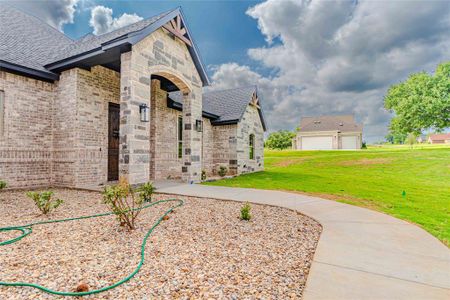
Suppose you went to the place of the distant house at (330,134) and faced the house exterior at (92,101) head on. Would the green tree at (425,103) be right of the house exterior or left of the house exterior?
left

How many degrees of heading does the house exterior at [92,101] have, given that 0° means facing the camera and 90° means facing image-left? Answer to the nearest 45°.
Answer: approximately 315°

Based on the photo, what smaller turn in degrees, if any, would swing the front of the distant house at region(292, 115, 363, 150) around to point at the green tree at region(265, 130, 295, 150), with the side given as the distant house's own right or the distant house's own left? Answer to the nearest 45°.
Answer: approximately 90° to the distant house's own right

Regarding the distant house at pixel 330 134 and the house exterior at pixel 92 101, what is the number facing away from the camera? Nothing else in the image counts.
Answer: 0

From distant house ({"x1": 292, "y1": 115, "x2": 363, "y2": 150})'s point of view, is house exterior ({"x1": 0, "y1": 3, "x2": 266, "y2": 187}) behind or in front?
in front

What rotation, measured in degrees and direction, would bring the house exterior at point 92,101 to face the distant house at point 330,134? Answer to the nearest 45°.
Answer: approximately 90° to its left

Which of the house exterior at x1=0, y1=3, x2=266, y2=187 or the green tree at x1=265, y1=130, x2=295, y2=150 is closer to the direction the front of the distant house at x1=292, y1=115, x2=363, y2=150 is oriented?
the house exterior

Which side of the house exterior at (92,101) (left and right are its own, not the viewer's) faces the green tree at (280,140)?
left

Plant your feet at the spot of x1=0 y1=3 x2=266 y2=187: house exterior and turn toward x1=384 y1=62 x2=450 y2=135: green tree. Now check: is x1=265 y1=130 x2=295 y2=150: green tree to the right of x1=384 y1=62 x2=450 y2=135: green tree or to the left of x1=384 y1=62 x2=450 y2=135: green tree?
left

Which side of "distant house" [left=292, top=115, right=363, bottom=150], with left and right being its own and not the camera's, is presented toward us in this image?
front

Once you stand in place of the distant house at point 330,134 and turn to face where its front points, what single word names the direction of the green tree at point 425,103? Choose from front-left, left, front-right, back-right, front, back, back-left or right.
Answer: front-left
